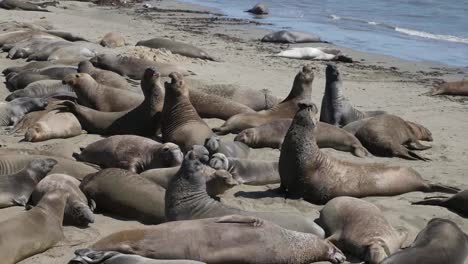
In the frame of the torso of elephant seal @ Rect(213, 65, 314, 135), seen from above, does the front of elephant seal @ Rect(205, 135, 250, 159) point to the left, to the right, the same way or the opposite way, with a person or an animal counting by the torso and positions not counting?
the opposite way

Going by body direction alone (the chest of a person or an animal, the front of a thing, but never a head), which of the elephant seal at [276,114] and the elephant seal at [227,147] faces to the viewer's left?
the elephant seal at [227,147]

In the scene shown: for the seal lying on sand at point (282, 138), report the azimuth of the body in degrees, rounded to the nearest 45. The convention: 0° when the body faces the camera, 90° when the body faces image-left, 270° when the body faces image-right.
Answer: approximately 90°

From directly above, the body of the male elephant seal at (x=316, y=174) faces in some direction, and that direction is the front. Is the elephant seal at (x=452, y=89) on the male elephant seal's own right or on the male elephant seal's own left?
on the male elephant seal's own right

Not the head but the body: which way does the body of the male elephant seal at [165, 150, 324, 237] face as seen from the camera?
to the viewer's left

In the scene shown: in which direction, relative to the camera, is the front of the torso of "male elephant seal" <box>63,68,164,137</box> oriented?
to the viewer's right

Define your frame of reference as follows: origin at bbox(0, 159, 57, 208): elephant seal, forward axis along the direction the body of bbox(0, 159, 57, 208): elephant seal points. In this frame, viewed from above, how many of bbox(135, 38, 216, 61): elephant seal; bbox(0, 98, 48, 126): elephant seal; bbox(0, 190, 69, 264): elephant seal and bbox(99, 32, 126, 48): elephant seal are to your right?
1

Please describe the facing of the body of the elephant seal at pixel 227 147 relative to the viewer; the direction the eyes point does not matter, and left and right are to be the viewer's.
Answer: facing to the left of the viewer

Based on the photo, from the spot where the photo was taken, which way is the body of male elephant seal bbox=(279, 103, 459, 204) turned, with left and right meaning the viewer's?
facing to the left of the viewer

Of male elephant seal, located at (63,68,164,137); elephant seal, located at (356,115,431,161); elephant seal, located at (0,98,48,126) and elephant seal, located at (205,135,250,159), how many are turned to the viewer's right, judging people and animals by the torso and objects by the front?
2

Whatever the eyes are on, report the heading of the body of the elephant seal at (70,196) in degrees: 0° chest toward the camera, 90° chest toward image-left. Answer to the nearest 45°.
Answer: approximately 315°

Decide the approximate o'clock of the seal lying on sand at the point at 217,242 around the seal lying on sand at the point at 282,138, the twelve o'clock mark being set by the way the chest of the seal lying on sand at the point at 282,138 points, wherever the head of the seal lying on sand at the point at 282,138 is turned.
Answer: the seal lying on sand at the point at 217,242 is roughly at 9 o'clock from the seal lying on sand at the point at 282,138.

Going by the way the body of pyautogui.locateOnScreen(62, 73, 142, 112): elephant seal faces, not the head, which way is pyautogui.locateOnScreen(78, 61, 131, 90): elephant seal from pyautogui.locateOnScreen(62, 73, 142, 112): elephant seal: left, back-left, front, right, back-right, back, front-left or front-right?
right

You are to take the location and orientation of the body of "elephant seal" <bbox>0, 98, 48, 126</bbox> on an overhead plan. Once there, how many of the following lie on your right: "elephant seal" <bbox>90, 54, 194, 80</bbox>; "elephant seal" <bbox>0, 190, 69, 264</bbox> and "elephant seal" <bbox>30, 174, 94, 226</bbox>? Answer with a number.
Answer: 2
